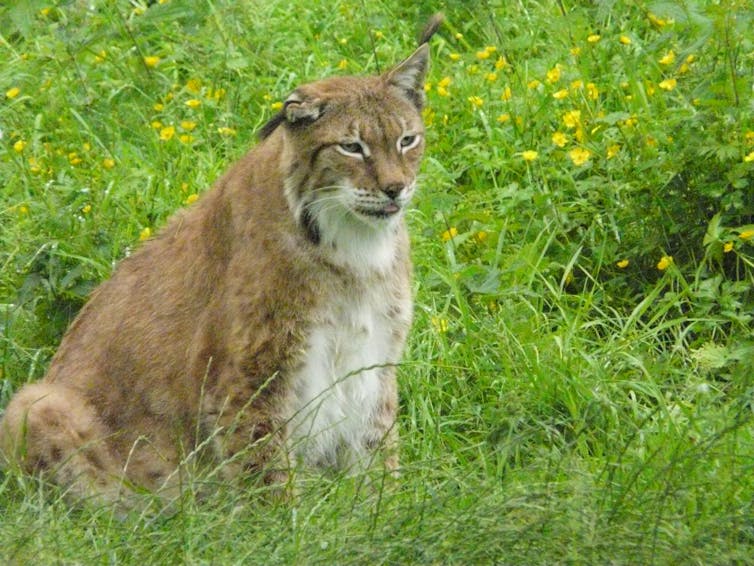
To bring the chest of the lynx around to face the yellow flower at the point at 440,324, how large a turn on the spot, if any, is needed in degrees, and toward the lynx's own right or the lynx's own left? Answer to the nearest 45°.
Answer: approximately 90° to the lynx's own left

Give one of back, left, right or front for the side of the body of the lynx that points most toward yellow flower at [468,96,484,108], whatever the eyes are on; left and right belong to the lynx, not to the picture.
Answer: left

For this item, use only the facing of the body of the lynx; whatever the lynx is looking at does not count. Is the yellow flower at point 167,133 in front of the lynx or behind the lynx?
behind

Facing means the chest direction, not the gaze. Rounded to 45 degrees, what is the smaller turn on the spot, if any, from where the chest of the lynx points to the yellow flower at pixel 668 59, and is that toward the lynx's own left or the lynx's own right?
approximately 90° to the lynx's own left

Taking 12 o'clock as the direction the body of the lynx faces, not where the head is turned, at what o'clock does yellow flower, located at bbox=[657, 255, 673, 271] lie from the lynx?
The yellow flower is roughly at 10 o'clock from the lynx.

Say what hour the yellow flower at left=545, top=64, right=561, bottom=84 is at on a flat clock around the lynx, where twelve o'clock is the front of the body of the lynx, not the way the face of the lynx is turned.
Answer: The yellow flower is roughly at 9 o'clock from the lynx.

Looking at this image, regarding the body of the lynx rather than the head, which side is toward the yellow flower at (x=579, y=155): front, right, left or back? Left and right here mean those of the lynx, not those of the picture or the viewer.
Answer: left

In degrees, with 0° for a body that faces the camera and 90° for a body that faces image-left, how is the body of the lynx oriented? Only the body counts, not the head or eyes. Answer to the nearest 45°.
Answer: approximately 315°

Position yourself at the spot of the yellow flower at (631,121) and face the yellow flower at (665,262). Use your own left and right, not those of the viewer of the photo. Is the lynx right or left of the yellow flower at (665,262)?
right

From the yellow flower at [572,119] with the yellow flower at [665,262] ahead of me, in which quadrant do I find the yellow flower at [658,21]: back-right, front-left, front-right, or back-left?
back-left

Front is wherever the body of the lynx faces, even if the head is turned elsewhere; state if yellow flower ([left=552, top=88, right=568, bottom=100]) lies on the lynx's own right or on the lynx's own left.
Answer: on the lynx's own left

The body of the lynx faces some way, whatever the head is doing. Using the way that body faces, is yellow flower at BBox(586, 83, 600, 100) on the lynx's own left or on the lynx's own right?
on the lynx's own left
